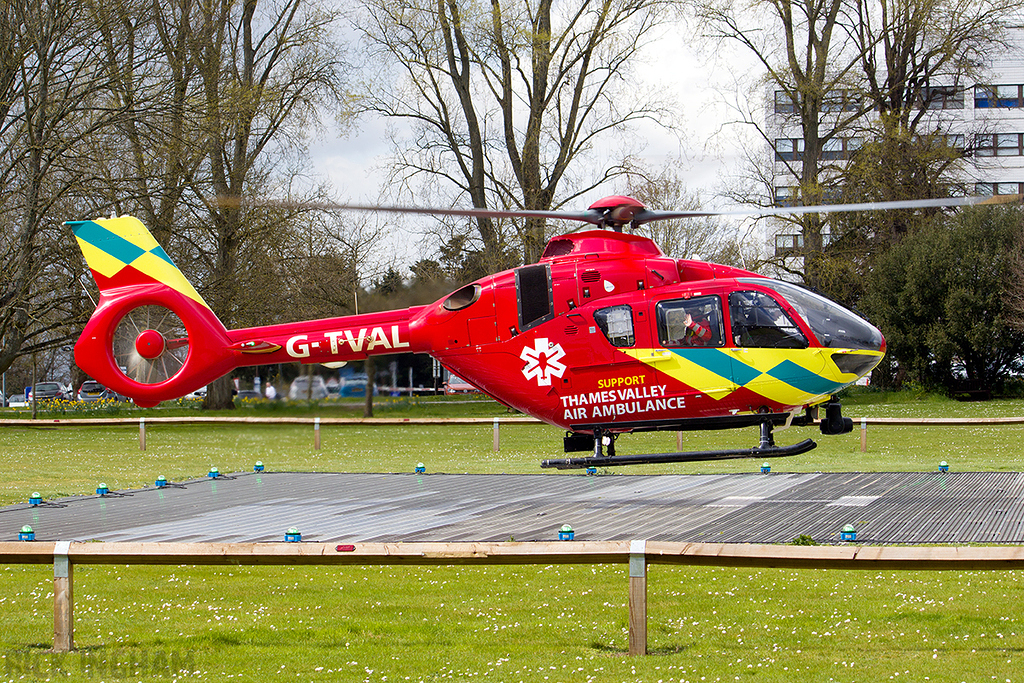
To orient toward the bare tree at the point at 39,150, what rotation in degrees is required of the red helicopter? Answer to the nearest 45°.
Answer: approximately 135° to its left

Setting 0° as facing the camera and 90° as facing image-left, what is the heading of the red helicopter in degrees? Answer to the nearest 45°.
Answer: approximately 270°

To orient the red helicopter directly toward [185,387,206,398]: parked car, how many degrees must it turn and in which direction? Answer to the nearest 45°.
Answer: approximately 135° to its left

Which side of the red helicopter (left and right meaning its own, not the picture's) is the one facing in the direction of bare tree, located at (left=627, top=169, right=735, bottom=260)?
left

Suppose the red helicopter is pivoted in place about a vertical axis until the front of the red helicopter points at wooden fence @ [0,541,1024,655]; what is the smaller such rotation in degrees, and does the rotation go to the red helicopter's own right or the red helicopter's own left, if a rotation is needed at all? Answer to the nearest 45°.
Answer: approximately 90° to the red helicopter's own right

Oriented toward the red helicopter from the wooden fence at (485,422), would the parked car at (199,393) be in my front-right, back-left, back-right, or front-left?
back-right

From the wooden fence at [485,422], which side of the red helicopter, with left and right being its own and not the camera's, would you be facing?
left

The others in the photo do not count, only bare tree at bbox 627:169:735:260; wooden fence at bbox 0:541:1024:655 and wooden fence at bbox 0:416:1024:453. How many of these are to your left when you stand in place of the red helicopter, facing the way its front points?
2
